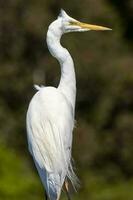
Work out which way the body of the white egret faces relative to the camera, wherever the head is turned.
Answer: to the viewer's right
